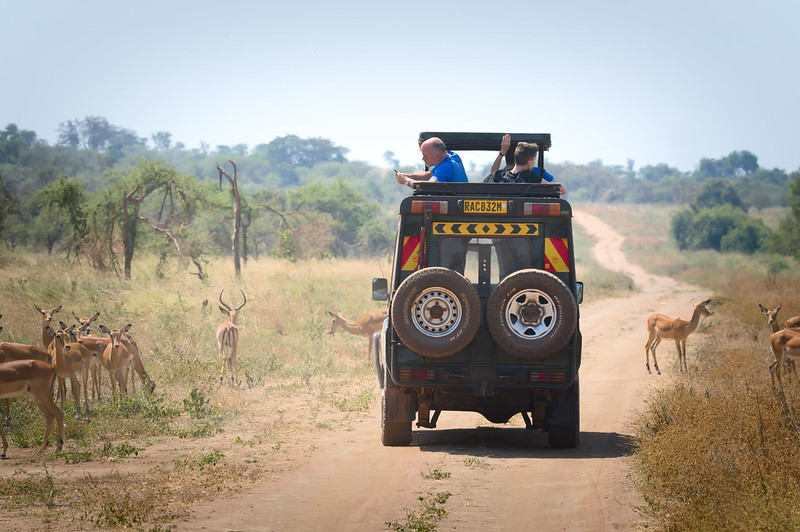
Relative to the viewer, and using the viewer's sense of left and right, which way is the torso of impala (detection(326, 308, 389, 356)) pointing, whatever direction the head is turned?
facing to the left of the viewer

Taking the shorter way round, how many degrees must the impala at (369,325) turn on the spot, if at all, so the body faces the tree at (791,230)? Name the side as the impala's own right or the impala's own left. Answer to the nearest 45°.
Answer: approximately 135° to the impala's own right

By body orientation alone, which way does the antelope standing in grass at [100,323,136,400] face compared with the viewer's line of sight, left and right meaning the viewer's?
facing the viewer

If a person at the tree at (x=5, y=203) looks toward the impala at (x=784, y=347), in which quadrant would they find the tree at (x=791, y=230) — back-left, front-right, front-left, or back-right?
front-left

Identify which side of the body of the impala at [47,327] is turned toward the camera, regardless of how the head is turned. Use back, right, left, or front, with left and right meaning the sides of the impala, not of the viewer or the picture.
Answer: front

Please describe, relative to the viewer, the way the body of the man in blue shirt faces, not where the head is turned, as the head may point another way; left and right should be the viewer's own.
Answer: facing to the left of the viewer

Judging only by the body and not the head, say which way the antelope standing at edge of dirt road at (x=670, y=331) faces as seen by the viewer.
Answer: to the viewer's right

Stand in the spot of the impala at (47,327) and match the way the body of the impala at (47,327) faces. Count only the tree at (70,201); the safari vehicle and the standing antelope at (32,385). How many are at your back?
1

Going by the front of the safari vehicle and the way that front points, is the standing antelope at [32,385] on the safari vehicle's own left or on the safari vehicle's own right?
on the safari vehicle's own left
